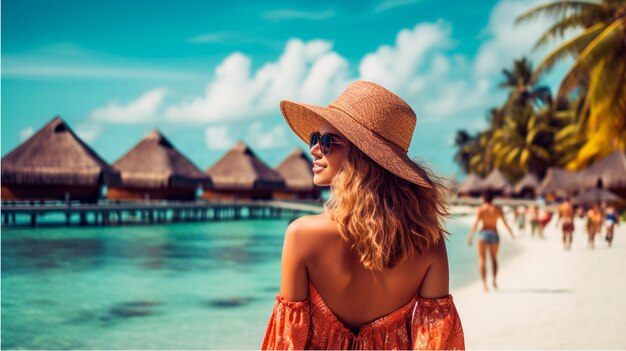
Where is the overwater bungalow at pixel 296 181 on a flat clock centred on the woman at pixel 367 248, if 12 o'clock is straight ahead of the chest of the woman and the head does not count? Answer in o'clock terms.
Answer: The overwater bungalow is roughly at 12 o'clock from the woman.

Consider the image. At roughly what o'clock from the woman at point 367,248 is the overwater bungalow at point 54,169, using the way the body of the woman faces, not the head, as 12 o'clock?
The overwater bungalow is roughly at 11 o'clock from the woman.

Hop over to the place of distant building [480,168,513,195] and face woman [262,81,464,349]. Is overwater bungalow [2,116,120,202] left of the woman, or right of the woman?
right

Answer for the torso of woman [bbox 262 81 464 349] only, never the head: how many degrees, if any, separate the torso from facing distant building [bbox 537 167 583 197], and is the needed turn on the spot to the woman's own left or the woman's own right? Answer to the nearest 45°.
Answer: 0° — they already face it

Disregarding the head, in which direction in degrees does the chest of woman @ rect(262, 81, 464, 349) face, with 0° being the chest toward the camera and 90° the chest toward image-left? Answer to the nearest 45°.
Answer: approximately 180°

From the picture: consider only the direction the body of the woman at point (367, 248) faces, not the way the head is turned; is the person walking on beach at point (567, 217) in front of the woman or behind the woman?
in front

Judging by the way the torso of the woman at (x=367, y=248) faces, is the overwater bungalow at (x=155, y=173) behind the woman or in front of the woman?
in front

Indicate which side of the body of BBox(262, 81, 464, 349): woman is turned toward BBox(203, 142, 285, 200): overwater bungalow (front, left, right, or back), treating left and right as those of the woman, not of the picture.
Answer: front

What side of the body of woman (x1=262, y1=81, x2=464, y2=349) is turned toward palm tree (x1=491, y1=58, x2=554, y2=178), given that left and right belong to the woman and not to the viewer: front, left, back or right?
front
